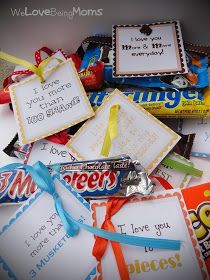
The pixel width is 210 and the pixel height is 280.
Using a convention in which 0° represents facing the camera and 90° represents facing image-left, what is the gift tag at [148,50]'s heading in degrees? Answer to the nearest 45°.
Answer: approximately 0°
